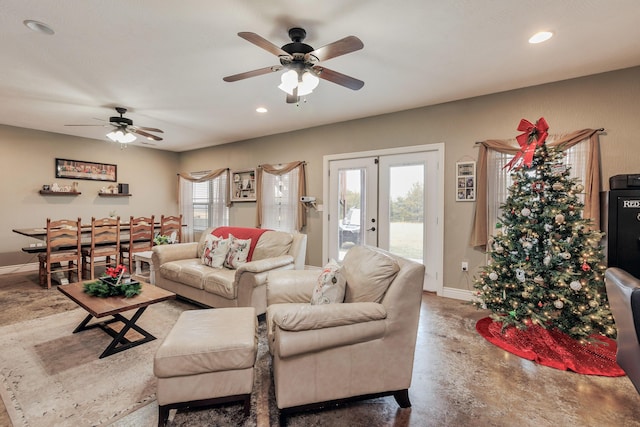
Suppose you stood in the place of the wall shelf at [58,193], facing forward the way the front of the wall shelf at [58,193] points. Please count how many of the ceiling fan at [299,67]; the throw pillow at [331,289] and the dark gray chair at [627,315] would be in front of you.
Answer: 3

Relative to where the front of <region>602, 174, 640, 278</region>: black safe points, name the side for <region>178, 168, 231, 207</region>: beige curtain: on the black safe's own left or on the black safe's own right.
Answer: on the black safe's own right

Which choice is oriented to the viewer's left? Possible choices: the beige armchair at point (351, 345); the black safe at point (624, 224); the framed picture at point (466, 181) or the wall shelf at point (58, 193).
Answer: the beige armchair

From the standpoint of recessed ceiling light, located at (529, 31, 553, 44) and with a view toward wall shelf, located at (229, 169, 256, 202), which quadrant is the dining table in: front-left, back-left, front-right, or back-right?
front-left

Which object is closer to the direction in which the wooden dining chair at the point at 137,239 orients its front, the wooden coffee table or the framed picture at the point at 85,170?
the framed picture

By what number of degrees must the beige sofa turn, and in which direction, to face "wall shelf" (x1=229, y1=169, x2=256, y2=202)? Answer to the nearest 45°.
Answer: approximately 135° to its right

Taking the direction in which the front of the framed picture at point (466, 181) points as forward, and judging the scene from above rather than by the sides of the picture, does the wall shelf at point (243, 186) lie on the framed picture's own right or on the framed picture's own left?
on the framed picture's own right

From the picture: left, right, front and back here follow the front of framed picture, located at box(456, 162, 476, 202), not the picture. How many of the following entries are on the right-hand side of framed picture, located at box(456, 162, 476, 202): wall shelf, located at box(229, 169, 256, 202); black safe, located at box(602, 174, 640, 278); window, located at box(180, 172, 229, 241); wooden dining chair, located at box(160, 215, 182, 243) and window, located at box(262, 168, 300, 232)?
4

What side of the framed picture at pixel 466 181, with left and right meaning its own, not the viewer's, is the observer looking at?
front

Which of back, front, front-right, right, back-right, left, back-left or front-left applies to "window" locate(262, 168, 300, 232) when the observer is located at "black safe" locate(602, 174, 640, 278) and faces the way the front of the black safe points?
right

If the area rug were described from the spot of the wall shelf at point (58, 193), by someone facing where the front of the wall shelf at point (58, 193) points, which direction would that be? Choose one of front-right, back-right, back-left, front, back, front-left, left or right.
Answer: front

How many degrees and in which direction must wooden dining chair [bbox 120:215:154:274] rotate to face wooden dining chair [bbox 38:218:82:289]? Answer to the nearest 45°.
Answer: approximately 90° to its left

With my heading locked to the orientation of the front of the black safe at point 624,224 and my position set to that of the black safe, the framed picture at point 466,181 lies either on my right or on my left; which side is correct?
on my right

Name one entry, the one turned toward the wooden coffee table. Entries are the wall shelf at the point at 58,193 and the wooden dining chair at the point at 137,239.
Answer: the wall shelf

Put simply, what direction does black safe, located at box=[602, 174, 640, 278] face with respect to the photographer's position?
facing the viewer

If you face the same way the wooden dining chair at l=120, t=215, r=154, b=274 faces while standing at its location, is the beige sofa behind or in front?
behind

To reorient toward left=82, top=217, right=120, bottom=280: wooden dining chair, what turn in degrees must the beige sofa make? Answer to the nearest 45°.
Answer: approximately 90° to its right

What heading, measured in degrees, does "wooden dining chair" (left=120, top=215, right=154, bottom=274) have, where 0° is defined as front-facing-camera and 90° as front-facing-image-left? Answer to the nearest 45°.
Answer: approximately 135°
